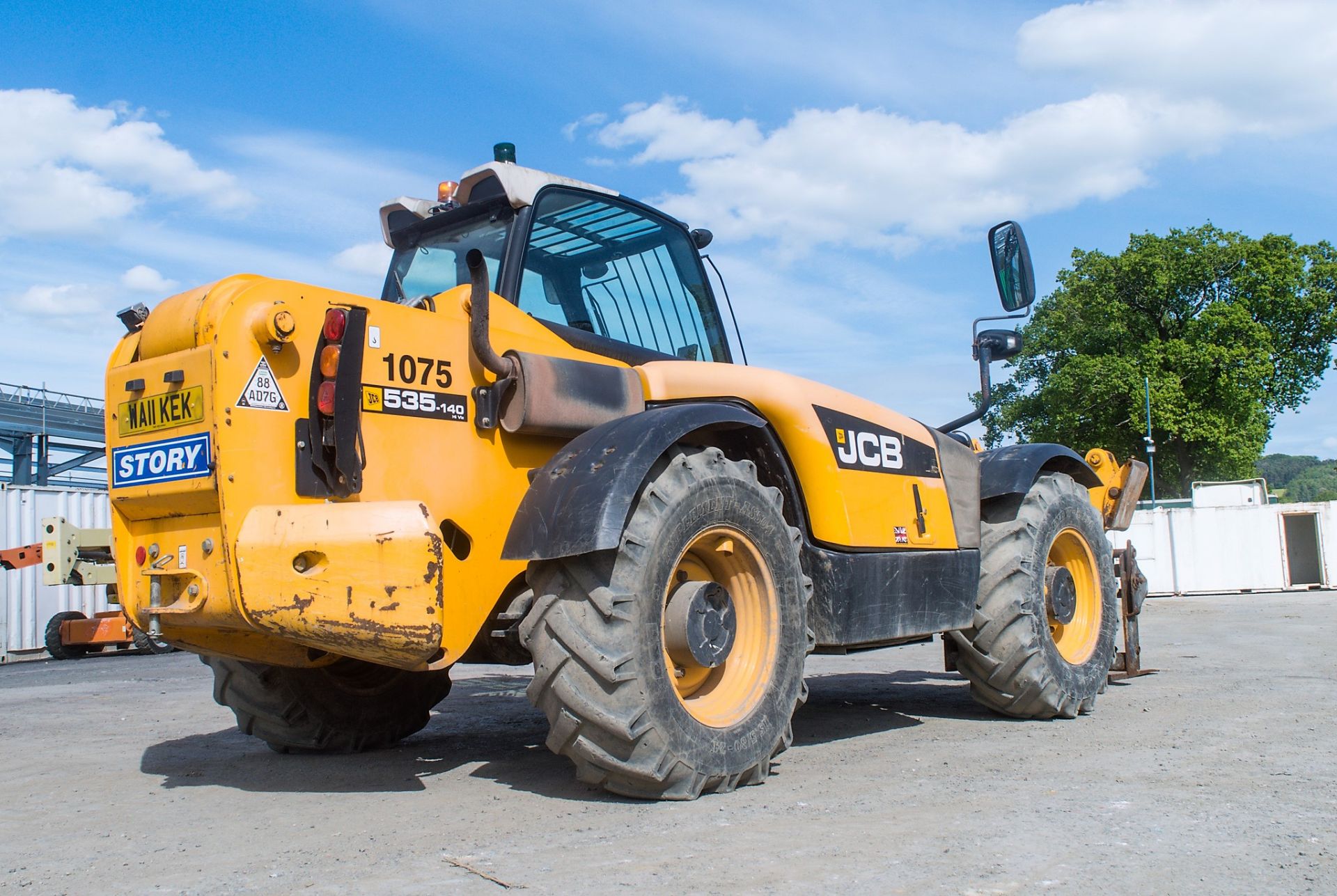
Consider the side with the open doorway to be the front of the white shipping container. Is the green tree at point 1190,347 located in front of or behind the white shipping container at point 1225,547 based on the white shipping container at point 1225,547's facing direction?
behind

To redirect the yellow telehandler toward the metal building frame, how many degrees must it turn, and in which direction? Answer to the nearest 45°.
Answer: approximately 90° to its left

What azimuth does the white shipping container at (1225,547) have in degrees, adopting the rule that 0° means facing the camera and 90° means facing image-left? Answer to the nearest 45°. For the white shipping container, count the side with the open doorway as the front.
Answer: approximately 0°

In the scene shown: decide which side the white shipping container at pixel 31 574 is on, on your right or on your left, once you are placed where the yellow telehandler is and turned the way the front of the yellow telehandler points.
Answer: on your left

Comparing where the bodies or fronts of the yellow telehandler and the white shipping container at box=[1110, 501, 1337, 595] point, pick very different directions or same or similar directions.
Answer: very different directions

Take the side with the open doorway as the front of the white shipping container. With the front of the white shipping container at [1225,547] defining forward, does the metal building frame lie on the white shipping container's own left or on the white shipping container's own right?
on the white shipping container's own right

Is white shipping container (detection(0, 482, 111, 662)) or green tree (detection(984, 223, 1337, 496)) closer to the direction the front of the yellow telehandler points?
the green tree

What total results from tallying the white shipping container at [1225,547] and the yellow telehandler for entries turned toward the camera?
1

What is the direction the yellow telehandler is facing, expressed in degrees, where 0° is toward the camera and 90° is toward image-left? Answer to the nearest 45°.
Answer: approximately 225°
